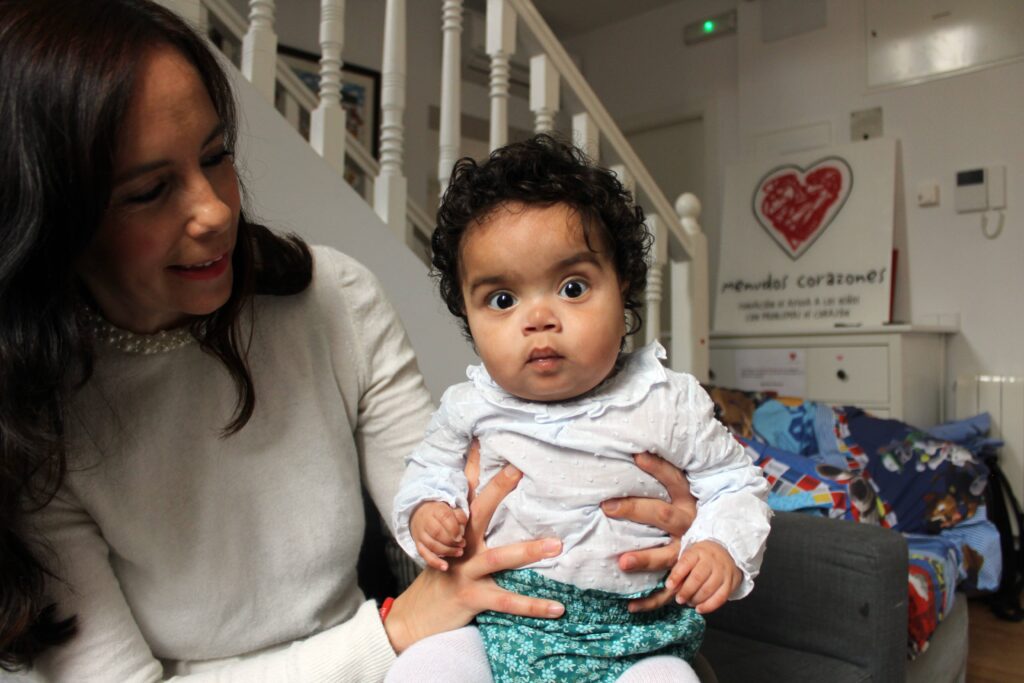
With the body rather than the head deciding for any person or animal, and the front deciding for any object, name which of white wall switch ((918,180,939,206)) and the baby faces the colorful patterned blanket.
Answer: the white wall switch

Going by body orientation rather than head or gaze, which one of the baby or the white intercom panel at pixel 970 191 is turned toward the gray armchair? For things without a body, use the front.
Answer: the white intercom panel

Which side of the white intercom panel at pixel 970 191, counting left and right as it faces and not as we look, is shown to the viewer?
front

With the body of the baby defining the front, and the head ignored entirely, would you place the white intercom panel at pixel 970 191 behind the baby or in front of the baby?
behind

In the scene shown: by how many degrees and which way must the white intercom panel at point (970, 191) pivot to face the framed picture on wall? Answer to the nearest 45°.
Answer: approximately 90° to its right

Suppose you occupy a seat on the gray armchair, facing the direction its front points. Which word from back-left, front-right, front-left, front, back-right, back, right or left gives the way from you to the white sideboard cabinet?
back-right

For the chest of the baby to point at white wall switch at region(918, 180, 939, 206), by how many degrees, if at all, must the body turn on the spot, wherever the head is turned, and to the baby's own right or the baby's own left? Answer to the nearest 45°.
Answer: approximately 135° to the baby's own left

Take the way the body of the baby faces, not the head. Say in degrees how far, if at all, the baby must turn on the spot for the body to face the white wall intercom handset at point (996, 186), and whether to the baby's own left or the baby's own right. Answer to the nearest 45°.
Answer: approximately 135° to the baby's own left

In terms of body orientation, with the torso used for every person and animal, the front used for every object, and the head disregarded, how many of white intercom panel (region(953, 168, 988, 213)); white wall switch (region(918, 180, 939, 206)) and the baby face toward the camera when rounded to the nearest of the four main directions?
3

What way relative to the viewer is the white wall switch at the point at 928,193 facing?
toward the camera
